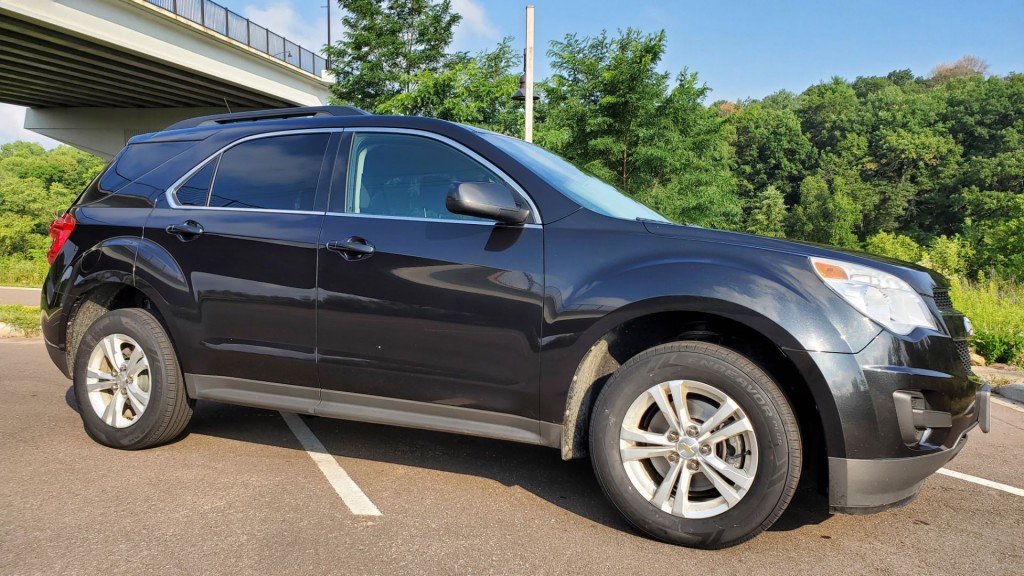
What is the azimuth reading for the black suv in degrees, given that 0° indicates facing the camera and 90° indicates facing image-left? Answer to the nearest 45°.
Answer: approximately 315°

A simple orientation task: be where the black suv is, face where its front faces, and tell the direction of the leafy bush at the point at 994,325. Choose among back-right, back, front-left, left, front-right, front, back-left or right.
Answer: left

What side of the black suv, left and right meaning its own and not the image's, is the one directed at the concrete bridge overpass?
back

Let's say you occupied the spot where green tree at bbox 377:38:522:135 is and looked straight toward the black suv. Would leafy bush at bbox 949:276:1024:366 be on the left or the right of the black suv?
left

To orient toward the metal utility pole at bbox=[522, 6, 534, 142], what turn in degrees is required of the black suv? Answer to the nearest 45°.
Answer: approximately 135° to its left

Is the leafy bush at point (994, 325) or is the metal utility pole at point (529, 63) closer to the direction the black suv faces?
the leafy bush

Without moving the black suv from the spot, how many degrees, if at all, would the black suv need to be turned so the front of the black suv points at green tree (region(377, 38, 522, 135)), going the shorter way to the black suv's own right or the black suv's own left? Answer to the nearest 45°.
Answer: approximately 135° to the black suv's own left

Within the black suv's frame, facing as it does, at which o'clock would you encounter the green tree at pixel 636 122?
The green tree is roughly at 8 o'clock from the black suv.

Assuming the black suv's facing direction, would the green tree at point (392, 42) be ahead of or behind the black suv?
behind
